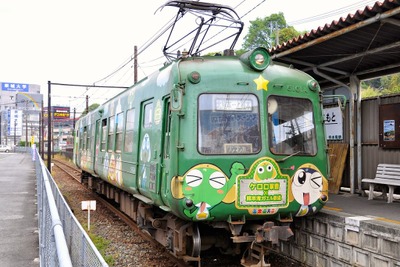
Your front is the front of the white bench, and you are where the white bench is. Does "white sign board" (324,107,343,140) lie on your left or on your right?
on your right

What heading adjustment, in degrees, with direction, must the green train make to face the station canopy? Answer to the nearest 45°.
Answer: approximately 90° to its left

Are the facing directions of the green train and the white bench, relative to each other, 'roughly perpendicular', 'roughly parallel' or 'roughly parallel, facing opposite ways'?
roughly perpendicular

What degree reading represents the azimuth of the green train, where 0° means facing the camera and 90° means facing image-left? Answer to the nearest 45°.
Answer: approximately 315°

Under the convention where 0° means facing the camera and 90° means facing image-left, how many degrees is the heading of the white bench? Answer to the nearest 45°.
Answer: approximately 45°

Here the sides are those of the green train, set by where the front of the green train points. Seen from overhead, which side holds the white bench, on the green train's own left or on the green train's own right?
on the green train's own left
